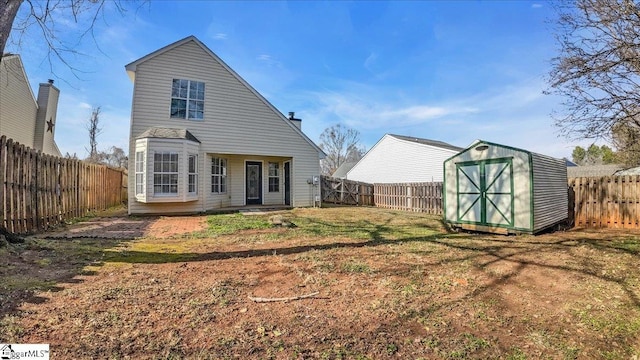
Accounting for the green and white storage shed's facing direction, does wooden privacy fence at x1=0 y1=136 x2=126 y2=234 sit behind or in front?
in front

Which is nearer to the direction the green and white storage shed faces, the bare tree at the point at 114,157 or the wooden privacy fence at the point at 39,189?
the wooden privacy fence

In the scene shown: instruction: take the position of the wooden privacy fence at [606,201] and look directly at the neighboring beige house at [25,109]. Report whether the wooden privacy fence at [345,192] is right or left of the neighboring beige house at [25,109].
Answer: right

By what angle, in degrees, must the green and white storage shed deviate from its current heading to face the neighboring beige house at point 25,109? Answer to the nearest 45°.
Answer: approximately 45° to its right

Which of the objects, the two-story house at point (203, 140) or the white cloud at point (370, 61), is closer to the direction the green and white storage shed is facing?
the two-story house

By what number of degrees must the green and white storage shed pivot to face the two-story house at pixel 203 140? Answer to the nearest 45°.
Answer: approximately 45° to its right

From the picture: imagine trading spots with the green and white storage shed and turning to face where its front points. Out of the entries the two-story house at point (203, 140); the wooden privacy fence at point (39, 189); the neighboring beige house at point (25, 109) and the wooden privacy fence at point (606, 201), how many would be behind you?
1

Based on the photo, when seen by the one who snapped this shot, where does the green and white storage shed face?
facing the viewer and to the left of the viewer

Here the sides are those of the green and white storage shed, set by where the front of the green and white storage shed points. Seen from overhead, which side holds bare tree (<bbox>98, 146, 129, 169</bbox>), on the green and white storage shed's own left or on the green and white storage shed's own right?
on the green and white storage shed's own right

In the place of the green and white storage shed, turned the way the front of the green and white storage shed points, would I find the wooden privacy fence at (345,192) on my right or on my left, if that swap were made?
on my right
